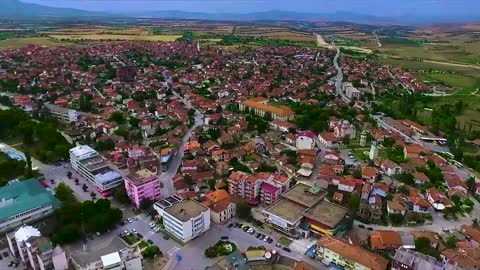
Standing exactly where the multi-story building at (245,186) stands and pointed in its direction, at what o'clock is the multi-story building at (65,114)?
the multi-story building at (65,114) is roughly at 3 o'clock from the multi-story building at (245,186).

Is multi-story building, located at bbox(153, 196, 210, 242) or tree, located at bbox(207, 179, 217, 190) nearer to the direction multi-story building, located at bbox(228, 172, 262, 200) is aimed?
the multi-story building

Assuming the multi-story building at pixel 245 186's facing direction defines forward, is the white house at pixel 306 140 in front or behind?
behind

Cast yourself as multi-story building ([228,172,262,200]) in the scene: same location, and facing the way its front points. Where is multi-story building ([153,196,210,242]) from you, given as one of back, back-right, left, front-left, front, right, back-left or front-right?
front

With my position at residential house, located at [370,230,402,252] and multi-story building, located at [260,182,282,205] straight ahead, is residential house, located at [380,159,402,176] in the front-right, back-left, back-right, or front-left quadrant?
front-right

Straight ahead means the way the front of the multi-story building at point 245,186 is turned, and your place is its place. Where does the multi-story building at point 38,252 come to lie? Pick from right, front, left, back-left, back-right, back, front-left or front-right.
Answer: front

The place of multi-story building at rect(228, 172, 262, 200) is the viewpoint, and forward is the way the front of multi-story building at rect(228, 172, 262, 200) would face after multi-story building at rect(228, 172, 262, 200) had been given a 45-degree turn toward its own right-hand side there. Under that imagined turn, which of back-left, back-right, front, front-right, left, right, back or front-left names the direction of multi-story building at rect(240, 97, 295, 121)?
right

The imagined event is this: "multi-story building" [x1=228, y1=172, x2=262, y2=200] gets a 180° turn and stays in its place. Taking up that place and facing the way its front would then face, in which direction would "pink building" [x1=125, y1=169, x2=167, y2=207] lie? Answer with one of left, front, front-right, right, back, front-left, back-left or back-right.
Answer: back-left

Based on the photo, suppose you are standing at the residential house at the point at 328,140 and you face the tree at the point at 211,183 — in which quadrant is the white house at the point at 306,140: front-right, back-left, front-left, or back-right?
front-right

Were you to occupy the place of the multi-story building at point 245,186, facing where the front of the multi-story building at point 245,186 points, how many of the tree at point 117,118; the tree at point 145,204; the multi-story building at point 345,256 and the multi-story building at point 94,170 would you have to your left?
1

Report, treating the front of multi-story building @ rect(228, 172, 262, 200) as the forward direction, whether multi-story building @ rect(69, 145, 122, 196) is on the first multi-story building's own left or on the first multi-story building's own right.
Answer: on the first multi-story building's own right

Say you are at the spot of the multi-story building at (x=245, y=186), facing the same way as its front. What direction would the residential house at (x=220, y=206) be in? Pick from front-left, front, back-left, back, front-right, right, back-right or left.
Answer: front

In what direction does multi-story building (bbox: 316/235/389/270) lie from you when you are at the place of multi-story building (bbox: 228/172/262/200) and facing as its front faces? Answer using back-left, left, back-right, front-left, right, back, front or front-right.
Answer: left
